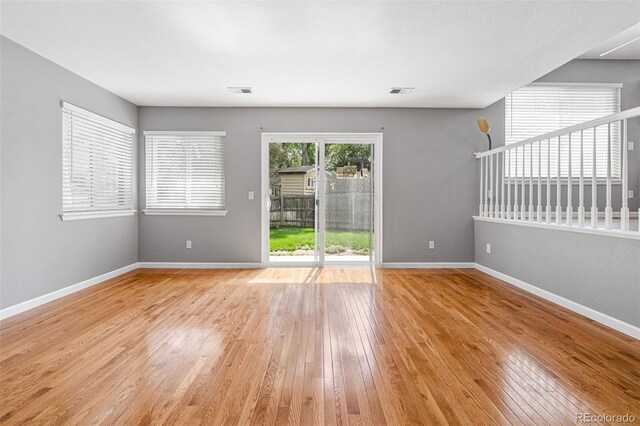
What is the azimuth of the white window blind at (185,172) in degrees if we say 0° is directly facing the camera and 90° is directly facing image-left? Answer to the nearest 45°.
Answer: approximately 0°

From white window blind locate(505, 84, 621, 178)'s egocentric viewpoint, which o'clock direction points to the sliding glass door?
The sliding glass door is roughly at 2 o'clock from the white window blind.

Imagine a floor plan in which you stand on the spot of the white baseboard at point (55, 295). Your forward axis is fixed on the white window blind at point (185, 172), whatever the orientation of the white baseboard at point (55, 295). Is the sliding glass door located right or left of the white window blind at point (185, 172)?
right

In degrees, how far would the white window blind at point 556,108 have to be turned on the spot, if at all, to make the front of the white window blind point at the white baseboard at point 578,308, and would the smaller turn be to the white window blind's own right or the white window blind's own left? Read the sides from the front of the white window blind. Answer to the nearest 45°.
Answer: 0° — it already faces it

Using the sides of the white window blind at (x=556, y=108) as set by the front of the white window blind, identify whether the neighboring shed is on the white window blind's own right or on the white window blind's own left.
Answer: on the white window blind's own right

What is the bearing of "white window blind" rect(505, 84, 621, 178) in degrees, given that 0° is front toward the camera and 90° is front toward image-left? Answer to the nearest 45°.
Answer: approximately 0°

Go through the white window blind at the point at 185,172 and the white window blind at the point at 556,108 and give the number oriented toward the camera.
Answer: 2

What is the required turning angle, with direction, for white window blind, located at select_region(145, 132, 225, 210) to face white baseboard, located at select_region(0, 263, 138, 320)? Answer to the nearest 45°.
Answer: approximately 45° to its right

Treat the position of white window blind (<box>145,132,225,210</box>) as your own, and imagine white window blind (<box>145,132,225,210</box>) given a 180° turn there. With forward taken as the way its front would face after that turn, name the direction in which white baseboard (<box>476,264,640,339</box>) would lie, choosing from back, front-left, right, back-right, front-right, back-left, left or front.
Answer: back-right

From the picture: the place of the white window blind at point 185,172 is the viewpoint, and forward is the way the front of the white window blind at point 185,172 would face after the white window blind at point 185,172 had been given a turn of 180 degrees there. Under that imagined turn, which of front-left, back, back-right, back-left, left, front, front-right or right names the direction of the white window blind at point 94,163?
back-left
